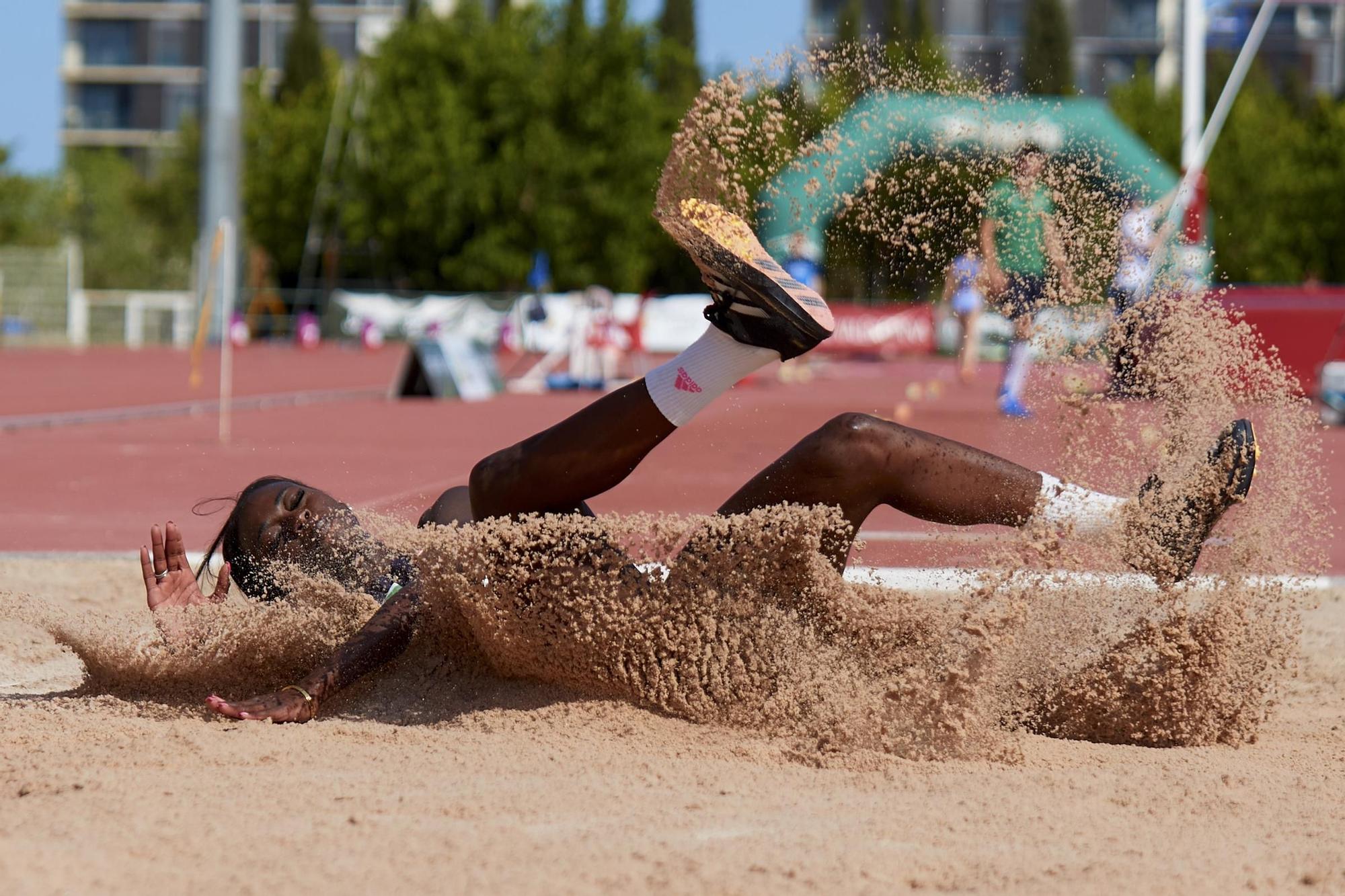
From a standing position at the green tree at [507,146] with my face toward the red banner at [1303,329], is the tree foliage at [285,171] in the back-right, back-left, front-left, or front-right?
back-right

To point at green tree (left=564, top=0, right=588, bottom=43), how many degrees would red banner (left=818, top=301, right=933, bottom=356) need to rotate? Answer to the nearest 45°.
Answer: approximately 135° to its right

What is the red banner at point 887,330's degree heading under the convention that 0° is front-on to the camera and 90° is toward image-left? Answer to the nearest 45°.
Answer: approximately 0°

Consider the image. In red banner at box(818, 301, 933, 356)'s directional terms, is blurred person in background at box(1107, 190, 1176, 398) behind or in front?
in front

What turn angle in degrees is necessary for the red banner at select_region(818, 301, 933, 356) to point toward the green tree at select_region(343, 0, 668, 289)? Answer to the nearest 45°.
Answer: approximately 135° to its right
